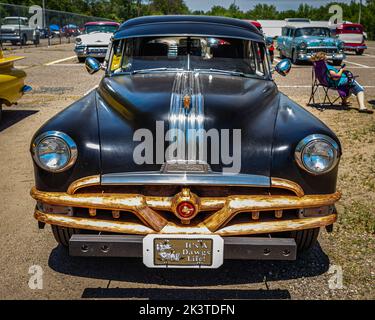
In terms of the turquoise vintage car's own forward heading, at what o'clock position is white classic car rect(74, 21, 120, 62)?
The white classic car is roughly at 4 o'clock from the turquoise vintage car.

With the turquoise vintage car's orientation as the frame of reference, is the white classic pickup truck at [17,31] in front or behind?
behind

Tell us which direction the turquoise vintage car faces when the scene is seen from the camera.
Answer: facing the viewer and to the right of the viewer

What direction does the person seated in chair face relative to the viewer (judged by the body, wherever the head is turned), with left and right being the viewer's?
facing to the right of the viewer

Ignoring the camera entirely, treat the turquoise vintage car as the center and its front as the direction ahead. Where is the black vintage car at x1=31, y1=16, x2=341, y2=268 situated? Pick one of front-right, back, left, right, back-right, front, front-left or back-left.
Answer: front-right

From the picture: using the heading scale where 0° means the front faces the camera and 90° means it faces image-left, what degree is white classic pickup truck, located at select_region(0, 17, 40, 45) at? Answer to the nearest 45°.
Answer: approximately 45°

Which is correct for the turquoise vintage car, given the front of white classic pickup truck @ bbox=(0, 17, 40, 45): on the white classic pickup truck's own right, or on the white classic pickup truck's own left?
on the white classic pickup truck's own left

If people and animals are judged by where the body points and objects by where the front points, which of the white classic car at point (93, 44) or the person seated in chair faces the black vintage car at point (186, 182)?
the white classic car

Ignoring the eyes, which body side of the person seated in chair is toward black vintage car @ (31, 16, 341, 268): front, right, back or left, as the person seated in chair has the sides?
right
